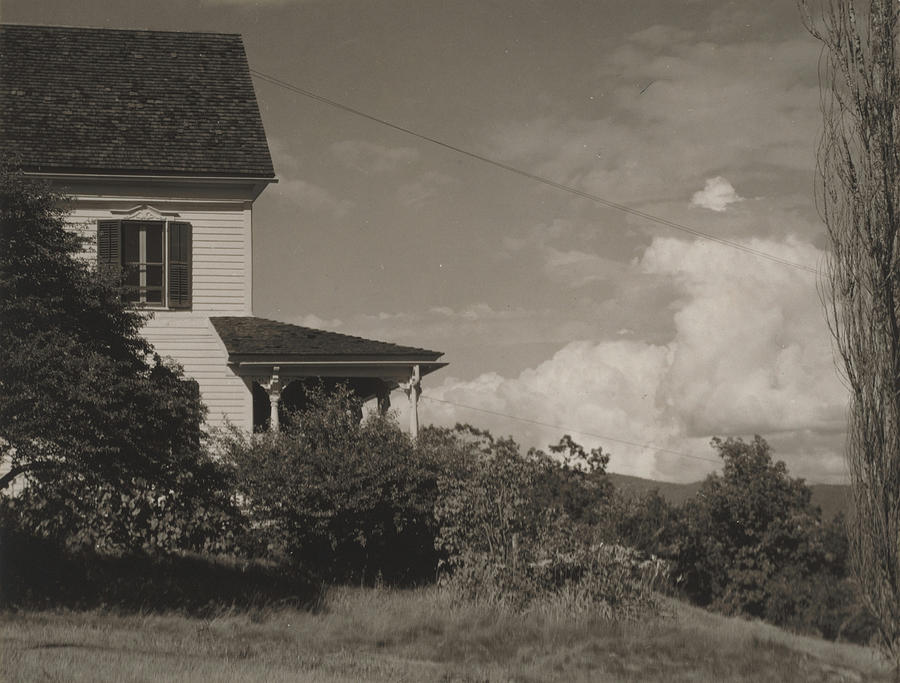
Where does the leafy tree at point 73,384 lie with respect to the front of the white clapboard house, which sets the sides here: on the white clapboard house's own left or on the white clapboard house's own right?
on the white clapboard house's own right

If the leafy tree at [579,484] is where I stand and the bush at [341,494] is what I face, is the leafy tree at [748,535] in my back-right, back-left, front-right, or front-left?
back-left

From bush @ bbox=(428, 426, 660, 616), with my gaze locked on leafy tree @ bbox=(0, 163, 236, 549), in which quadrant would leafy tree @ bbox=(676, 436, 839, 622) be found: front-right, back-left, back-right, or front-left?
back-right
